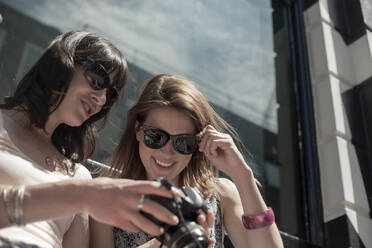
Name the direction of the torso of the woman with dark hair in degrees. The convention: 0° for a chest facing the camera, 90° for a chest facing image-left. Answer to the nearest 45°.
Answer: approximately 315°

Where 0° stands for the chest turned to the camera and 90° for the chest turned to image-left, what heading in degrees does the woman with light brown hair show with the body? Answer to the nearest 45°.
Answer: approximately 0°
